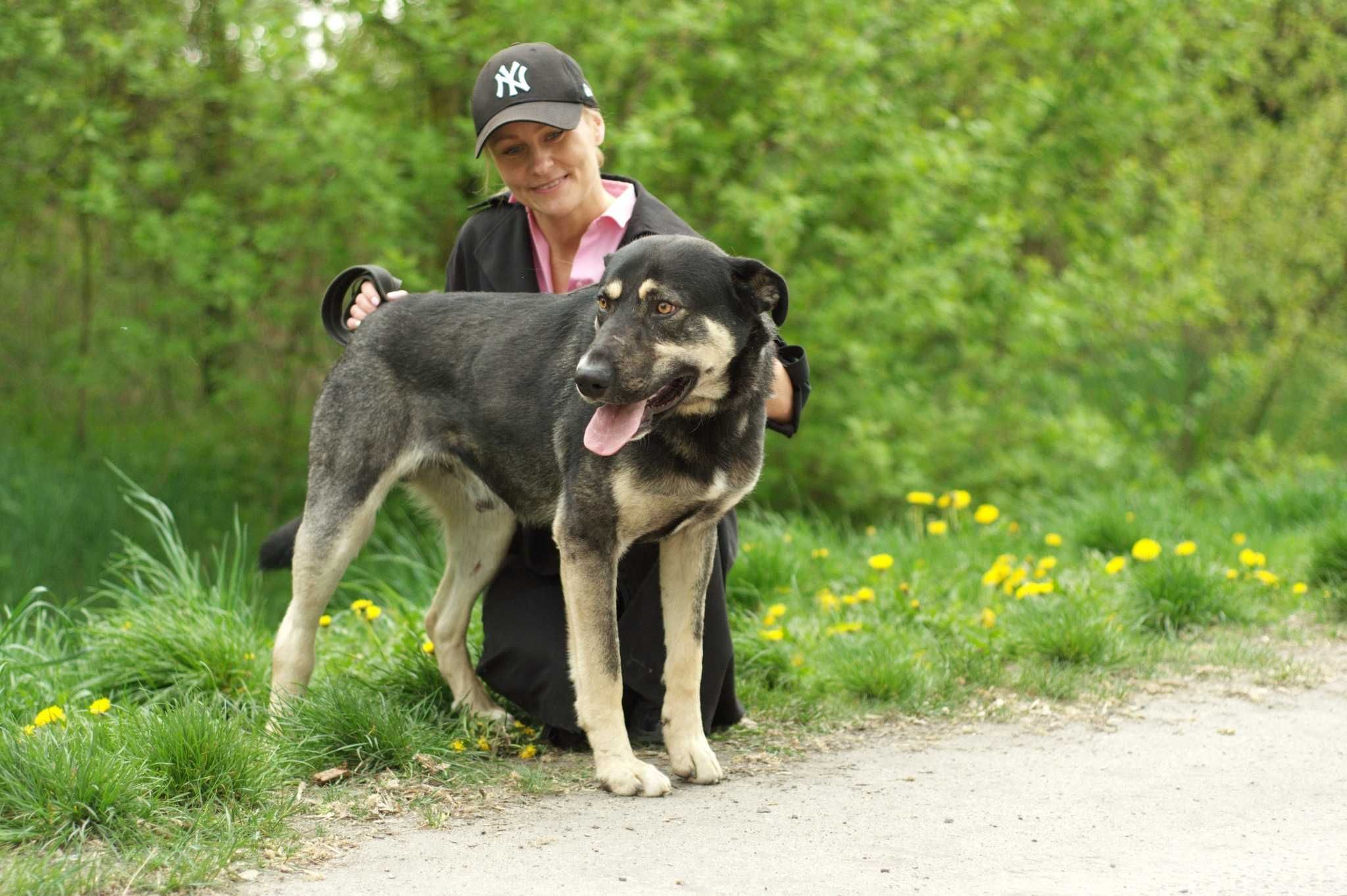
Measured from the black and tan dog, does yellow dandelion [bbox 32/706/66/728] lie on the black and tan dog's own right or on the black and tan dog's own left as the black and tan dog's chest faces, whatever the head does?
on the black and tan dog's own right

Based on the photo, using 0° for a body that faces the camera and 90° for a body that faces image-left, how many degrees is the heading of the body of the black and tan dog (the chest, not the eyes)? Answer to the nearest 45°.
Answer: approximately 315°

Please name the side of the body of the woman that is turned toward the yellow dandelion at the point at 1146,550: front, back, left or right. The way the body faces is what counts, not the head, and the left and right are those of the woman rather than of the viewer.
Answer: left

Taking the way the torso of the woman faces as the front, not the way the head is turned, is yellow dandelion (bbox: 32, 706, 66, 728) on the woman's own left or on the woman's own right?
on the woman's own right

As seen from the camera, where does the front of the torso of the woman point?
toward the camera
